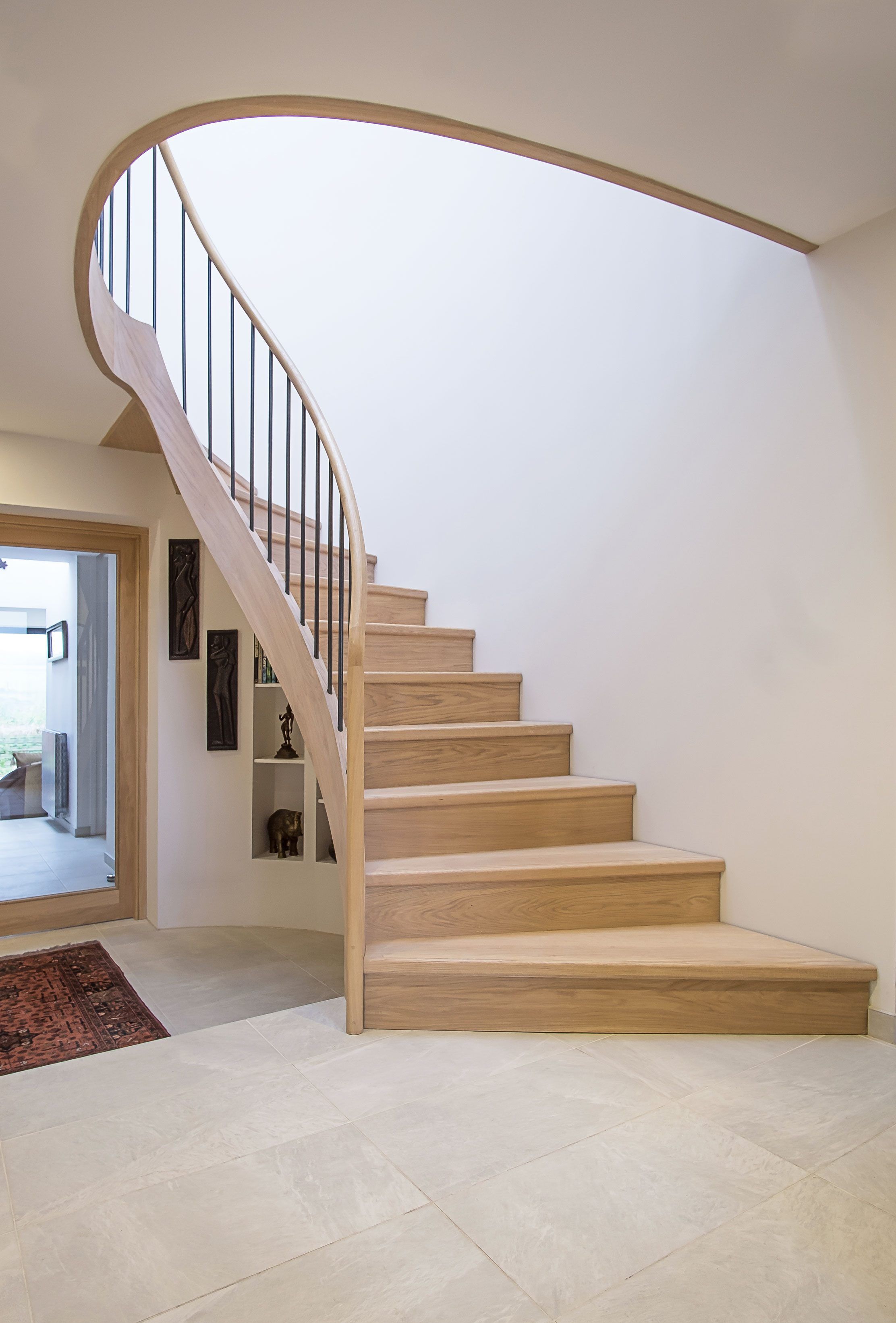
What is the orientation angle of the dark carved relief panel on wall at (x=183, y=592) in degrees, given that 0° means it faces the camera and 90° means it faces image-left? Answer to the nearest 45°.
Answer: approximately 0°

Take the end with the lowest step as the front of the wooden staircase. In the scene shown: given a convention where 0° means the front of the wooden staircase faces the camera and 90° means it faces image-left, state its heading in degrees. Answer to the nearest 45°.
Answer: approximately 0°

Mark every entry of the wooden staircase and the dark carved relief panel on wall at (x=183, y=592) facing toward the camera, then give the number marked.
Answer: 2

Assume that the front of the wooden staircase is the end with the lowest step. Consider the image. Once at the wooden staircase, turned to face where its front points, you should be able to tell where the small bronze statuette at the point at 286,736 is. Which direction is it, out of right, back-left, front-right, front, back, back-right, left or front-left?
back-right

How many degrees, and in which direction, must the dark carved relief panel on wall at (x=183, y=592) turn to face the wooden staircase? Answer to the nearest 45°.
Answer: approximately 45° to its left

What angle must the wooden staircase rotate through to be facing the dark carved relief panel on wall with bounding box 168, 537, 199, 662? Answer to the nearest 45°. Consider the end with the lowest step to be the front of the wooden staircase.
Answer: approximately 135° to its right

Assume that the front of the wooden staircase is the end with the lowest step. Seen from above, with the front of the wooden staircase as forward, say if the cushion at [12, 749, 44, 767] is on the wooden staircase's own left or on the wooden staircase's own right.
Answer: on the wooden staircase's own right

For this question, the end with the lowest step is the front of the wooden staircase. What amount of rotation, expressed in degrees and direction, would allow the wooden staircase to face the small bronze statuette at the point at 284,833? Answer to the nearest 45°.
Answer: approximately 135° to its right

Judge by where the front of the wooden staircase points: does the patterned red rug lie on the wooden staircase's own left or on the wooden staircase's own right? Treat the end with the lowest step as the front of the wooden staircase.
on the wooden staircase's own right
